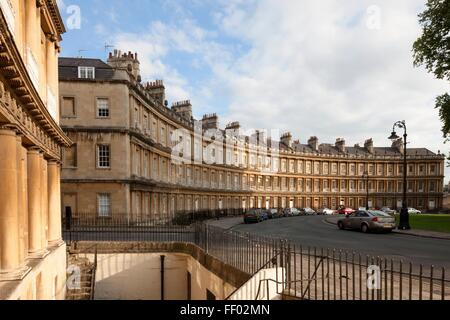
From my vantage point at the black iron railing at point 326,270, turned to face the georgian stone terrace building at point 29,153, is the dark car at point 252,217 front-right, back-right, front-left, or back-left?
front-right

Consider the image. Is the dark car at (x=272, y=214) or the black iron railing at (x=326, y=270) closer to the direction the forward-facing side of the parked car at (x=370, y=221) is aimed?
the dark car

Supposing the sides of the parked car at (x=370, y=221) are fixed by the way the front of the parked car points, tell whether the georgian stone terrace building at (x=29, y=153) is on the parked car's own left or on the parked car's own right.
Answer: on the parked car's own left

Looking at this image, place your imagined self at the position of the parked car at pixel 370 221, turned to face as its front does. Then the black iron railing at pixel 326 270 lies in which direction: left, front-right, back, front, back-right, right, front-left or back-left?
back-left

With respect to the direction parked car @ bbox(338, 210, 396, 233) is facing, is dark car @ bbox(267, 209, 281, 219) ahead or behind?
ahead

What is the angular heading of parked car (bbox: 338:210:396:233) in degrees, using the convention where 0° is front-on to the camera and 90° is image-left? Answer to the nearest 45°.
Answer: approximately 135°
